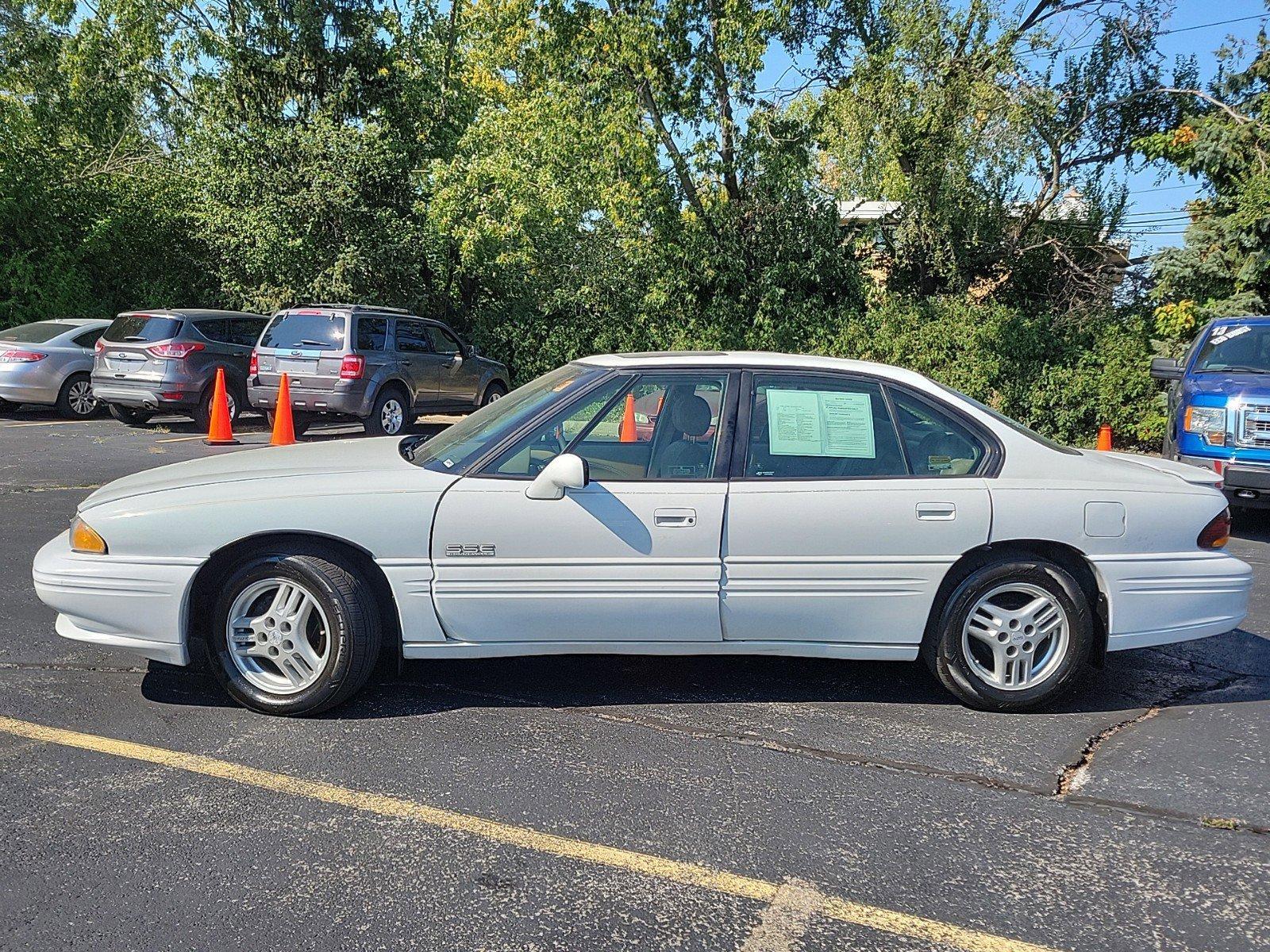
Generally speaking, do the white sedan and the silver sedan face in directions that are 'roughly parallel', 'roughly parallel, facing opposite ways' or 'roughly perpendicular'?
roughly perpendicular

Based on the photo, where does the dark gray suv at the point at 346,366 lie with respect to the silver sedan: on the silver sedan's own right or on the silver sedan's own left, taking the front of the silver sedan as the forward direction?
on the silver sedan's own right

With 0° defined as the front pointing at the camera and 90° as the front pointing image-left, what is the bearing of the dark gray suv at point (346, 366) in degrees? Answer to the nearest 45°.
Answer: approximately 225°

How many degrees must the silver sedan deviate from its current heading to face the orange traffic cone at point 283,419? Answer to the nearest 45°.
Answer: approximately 90° to its right

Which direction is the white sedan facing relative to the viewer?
to the viewer's left

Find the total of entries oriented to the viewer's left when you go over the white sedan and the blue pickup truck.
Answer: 1

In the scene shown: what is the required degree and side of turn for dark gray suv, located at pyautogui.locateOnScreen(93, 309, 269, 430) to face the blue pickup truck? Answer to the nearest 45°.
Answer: approximately 90° to its right

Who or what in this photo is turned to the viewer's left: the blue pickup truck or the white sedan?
the white sedan

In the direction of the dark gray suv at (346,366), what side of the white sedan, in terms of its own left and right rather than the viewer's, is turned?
right

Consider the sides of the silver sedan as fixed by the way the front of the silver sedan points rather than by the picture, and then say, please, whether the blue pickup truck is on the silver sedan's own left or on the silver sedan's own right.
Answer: on the silver sedan's own right

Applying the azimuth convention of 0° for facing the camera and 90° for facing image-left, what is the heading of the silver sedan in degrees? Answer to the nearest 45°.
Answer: approximately 225°
